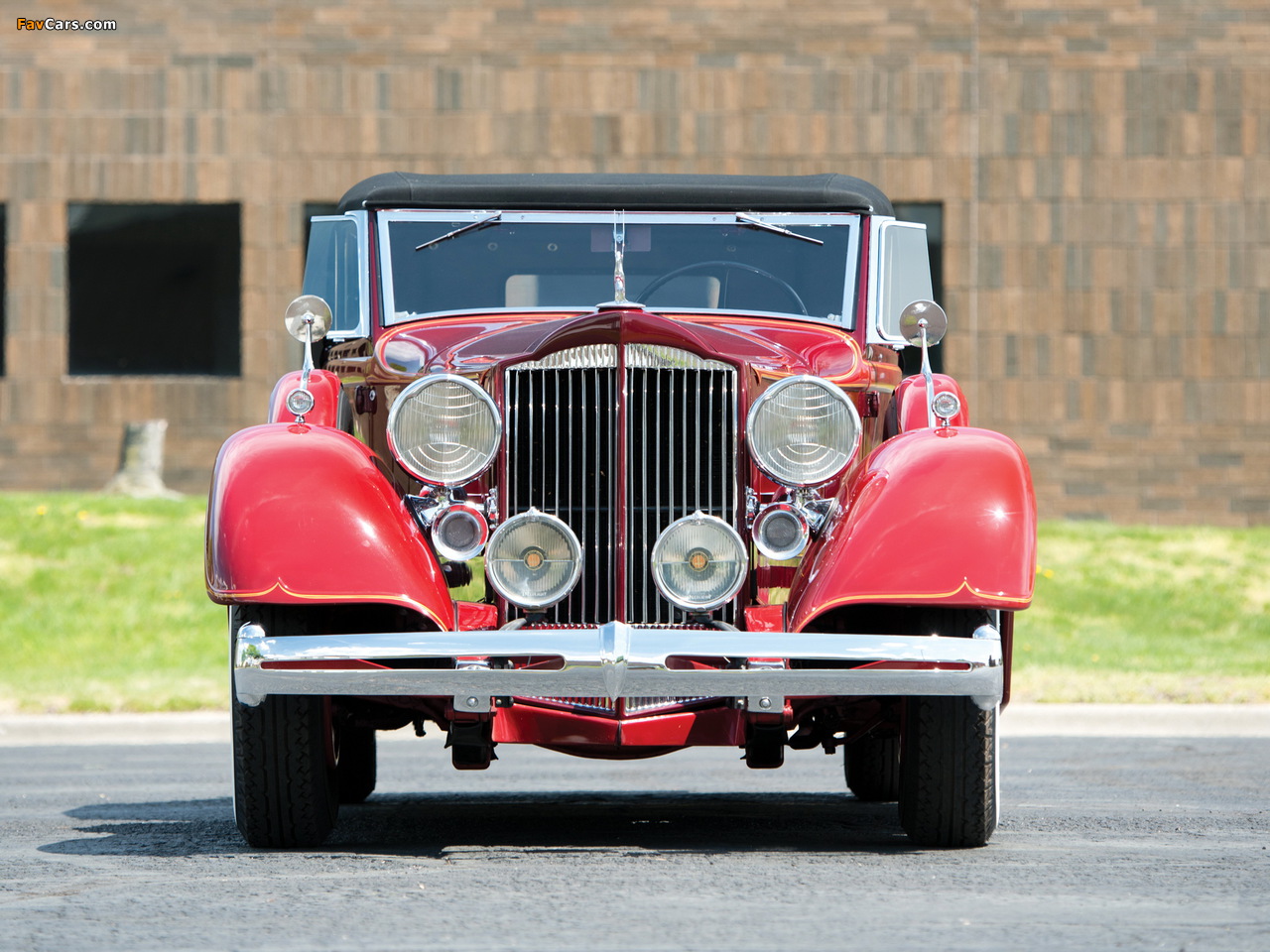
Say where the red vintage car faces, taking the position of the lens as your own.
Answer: facing the viewer
